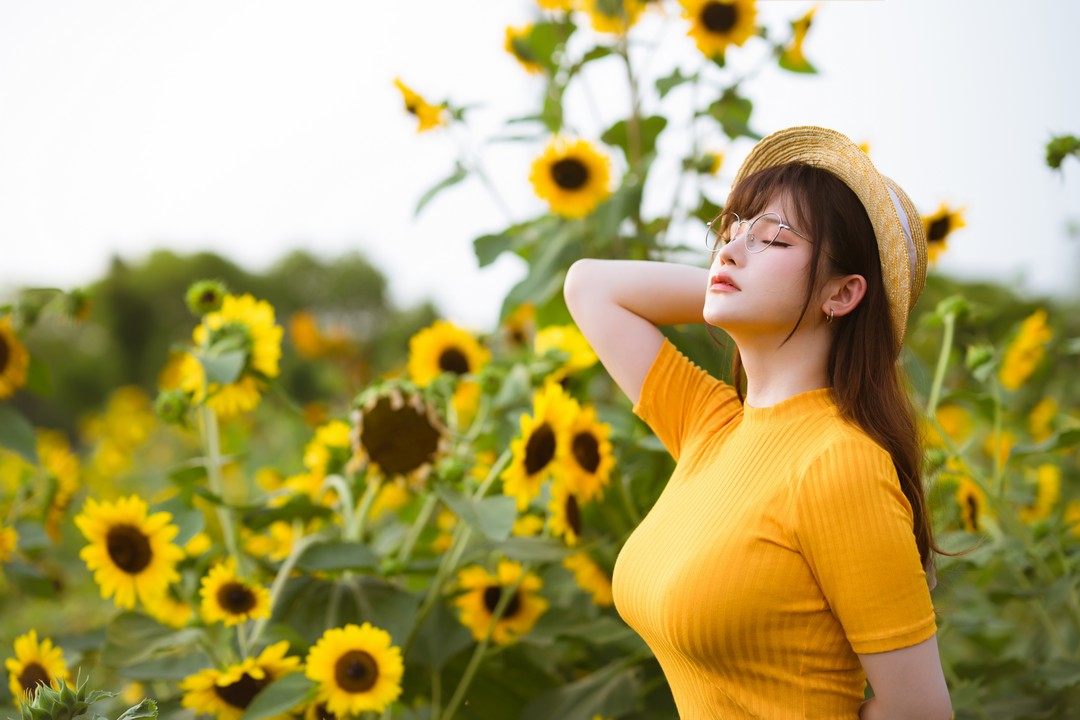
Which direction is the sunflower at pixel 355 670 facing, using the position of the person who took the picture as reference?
facing the viewer

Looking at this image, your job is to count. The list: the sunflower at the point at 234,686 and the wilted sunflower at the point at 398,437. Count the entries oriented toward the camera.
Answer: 2

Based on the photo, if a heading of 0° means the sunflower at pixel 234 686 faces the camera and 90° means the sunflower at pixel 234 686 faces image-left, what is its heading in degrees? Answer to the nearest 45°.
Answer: approximately 0°

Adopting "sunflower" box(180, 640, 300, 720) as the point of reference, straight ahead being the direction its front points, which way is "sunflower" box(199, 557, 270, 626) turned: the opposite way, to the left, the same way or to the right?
the same way

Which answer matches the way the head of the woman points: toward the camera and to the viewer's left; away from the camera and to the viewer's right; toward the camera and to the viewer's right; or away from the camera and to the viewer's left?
toward the camera and to the viewer's left

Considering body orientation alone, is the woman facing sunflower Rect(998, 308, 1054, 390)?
no

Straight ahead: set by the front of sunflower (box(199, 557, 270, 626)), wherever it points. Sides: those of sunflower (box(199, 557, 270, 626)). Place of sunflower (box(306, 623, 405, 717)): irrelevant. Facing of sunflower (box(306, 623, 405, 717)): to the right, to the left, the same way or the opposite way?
the same way

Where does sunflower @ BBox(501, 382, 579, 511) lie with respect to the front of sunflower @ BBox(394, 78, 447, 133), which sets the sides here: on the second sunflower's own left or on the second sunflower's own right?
on the second sunflower's own left

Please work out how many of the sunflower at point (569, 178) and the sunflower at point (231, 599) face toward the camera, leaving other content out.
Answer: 2

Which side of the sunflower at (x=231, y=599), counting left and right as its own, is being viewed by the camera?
front

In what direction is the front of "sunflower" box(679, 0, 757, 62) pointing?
toward the camera
